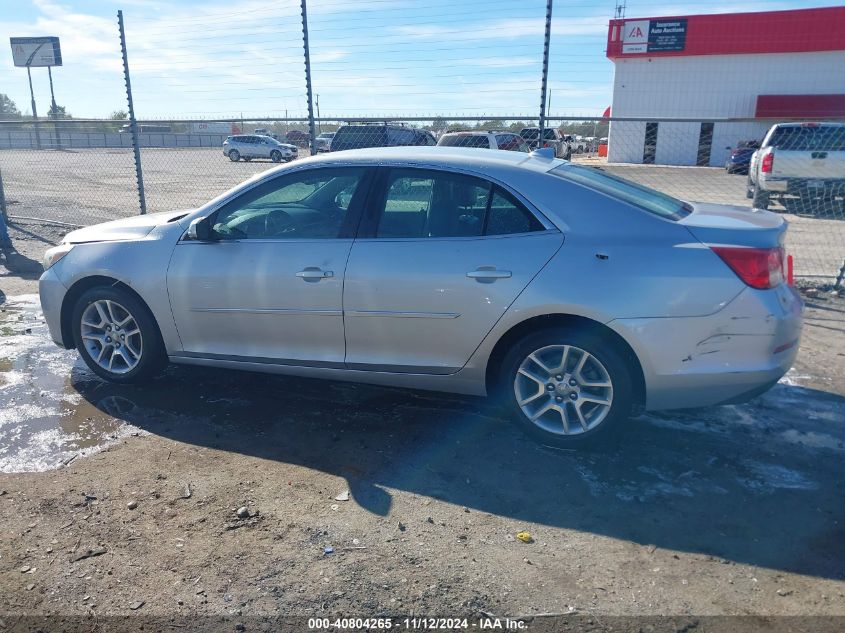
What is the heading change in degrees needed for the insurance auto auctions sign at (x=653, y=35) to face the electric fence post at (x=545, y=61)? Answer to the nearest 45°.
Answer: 0° — it already faces it

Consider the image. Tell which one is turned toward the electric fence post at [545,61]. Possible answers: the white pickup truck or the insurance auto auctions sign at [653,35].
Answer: the insurance auto auctions sign

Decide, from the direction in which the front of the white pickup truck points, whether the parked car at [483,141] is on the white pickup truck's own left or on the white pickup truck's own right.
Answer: on the white pickup truck's own left

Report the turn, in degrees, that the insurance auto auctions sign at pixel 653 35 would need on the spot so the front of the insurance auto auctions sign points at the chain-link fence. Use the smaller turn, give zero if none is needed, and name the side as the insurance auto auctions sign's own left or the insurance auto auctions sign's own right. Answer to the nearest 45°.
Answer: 0° — it already faces it

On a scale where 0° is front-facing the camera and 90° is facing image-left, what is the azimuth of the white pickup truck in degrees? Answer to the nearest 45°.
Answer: approximately 180°

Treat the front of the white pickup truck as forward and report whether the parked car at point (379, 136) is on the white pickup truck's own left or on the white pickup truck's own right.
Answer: on the white pickup truck's own left

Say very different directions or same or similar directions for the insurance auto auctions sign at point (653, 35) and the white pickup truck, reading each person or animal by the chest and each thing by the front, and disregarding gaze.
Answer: very different directions

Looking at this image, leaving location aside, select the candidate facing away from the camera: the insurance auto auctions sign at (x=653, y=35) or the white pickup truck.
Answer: the white pickup truck

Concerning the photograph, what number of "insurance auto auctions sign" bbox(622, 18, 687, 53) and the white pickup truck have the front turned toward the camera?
1

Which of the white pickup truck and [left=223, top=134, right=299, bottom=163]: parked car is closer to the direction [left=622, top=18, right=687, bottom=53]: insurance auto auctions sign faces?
the white pickup truck

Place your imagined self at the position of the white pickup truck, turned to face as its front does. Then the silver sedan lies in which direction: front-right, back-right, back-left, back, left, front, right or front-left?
back

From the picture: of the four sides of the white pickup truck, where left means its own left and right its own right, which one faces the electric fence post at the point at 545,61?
back
